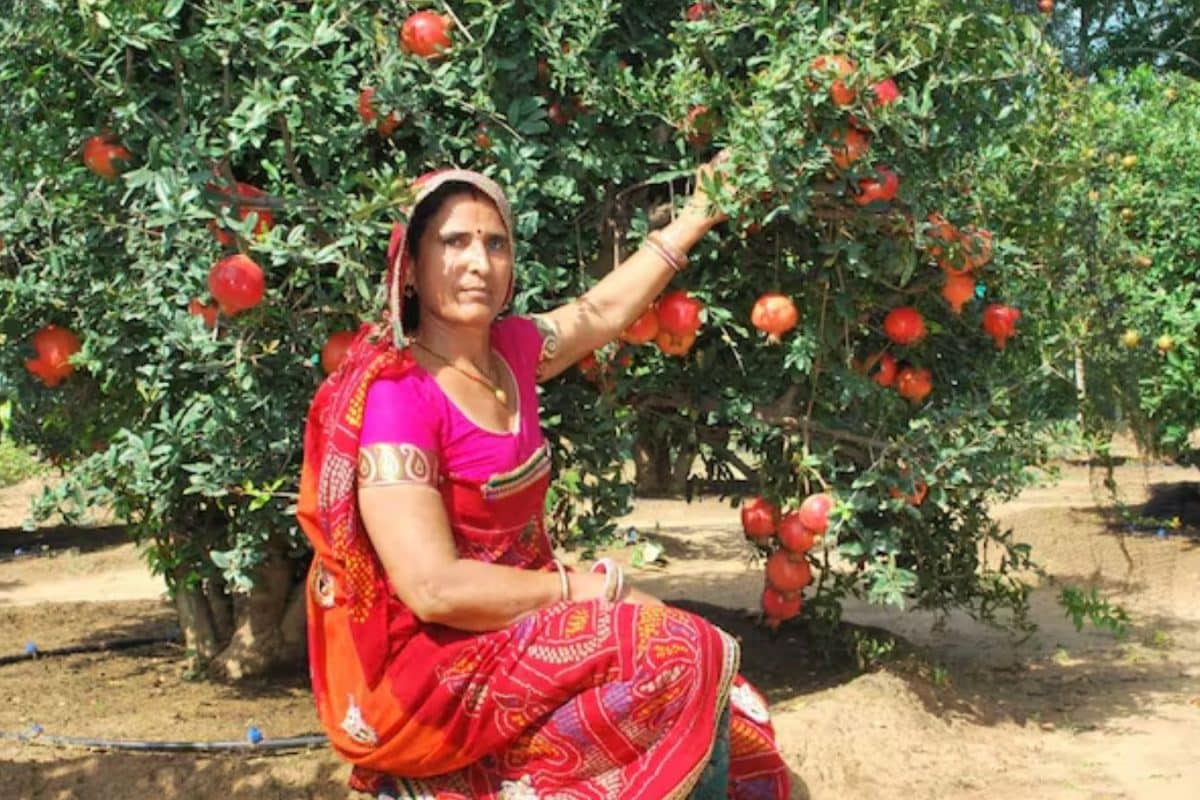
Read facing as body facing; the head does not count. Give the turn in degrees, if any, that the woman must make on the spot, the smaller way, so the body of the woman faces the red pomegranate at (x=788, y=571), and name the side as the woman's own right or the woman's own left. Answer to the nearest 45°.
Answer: approximately 90° to the woman's own left

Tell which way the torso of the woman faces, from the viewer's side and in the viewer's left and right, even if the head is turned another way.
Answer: facing the viewer and to the right of the viewer

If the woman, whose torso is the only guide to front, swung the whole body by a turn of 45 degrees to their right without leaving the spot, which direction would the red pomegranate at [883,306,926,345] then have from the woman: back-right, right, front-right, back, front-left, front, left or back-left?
back-left

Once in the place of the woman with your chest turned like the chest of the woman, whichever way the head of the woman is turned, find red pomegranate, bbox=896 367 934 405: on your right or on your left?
on your left

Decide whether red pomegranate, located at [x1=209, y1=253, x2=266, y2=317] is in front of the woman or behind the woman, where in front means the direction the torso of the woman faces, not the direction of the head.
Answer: behind

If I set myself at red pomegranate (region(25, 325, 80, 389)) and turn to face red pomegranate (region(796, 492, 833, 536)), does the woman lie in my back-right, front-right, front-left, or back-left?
front-right

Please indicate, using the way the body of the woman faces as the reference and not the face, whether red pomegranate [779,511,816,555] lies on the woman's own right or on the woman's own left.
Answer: on the woman's own left

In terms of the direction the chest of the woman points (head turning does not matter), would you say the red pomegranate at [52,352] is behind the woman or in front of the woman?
behind

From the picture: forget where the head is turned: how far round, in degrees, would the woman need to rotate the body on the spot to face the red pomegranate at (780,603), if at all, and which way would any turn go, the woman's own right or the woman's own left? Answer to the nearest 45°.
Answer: approximately 90° to the woman's own left

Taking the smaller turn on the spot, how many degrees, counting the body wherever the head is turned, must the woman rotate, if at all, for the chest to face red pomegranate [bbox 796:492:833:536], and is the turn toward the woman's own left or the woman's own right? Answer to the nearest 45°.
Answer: approximately 90° to the woman's own left

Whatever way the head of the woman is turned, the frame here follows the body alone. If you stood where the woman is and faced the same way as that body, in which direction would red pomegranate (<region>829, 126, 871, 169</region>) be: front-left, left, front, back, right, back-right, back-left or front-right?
left

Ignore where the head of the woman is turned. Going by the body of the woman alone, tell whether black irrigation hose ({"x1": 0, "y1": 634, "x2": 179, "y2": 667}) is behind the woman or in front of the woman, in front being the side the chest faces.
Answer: behind

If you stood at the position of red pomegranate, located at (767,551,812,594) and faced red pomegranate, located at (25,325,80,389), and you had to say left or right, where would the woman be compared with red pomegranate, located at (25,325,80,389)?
left

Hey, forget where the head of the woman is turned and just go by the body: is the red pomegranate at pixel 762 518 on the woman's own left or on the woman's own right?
on the woman's own left

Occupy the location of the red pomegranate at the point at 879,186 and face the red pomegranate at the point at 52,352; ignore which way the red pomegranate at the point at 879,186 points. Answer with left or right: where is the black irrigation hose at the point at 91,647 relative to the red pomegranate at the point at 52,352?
right

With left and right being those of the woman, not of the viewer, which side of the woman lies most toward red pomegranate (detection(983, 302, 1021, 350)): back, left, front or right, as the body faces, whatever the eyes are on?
left

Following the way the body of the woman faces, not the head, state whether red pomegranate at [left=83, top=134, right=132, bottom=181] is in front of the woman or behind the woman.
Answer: behind
